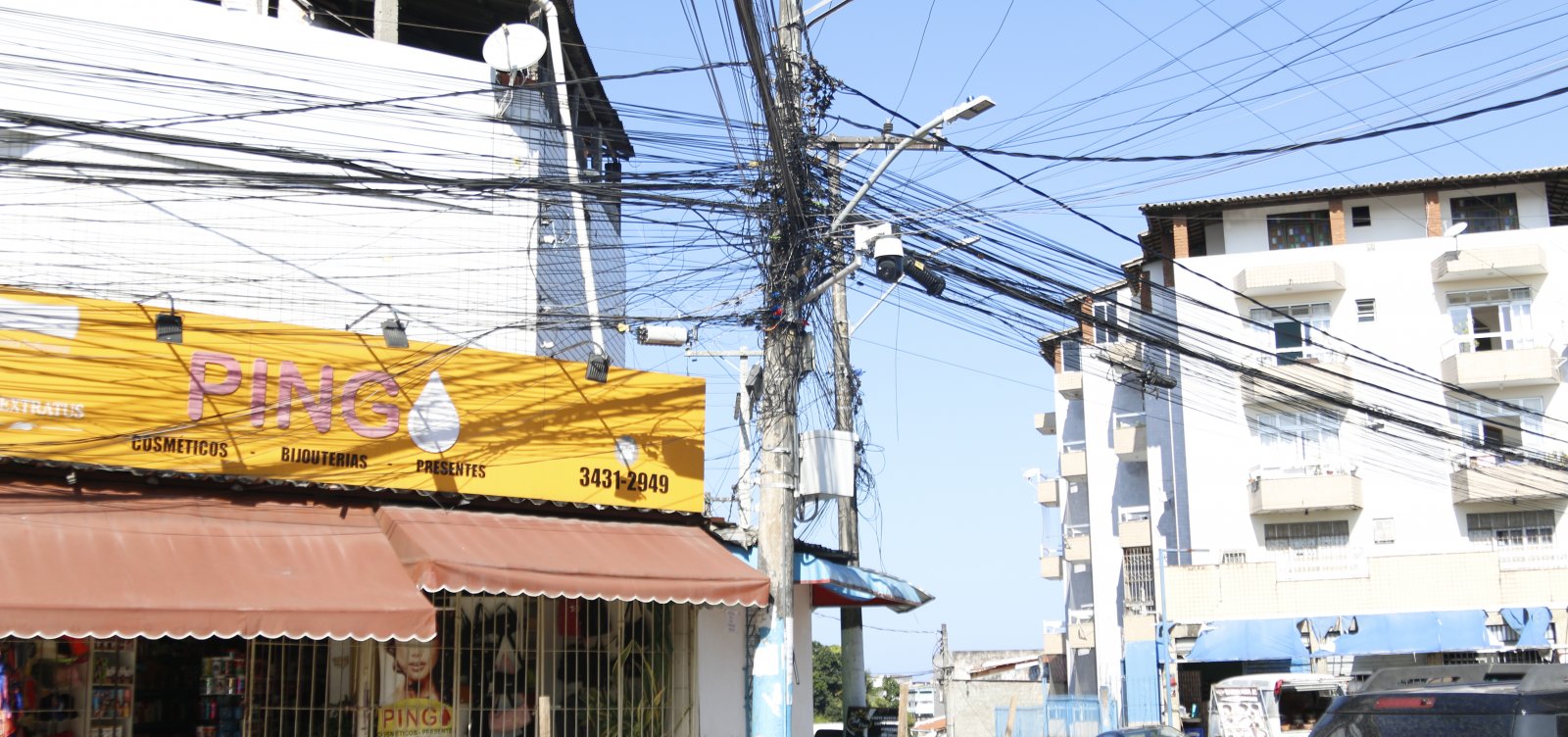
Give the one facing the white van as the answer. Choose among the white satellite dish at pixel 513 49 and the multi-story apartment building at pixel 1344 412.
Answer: the multi-story apartment building

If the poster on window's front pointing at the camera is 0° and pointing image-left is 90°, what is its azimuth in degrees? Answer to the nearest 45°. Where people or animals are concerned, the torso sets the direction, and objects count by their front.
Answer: approximately 0°

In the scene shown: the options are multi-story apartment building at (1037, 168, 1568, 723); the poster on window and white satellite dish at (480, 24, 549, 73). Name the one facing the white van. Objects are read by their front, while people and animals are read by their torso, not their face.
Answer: the multi-story apartment building

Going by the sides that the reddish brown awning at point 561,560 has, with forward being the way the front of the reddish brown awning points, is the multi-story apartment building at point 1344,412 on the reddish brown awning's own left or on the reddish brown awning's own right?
on the reddish brown awning's own left
